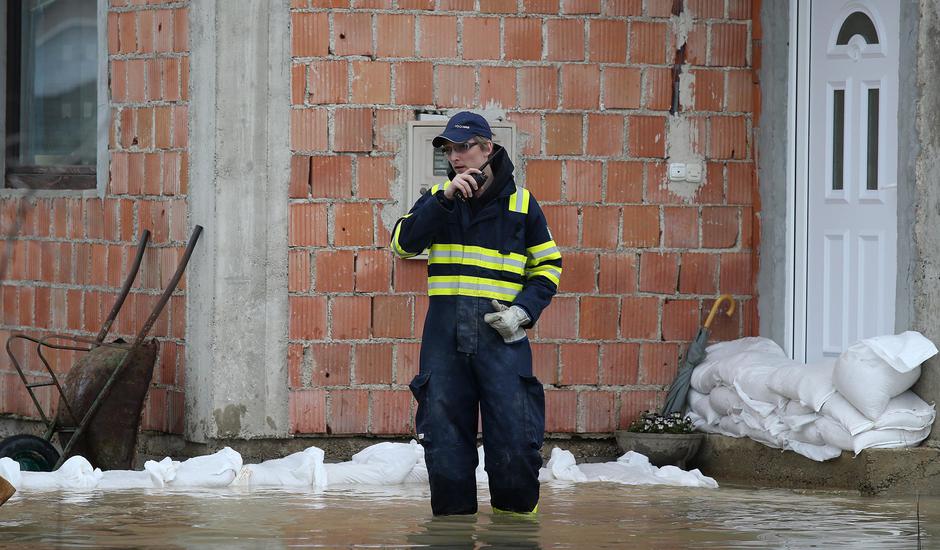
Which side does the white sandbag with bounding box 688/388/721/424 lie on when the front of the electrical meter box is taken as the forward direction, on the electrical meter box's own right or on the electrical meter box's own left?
on the electrical meter box's own left

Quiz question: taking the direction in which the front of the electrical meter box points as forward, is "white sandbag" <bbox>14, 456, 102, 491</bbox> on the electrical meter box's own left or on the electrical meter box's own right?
on the electrical meter box's own right

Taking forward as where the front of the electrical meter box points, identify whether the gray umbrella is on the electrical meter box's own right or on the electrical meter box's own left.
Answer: on the electrical meter box's own left

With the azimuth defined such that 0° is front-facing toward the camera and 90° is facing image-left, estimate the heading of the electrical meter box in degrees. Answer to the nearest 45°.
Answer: approximately 0°

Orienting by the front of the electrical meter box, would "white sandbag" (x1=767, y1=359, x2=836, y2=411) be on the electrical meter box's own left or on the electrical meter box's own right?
on the electrical meter box's own left

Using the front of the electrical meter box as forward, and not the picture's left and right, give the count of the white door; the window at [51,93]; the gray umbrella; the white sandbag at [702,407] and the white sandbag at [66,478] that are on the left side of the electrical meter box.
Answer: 3

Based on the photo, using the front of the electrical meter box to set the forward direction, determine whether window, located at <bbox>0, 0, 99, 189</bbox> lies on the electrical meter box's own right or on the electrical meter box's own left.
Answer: on the electrical meter box's own right

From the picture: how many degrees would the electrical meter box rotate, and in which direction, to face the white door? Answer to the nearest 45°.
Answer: approximately 90° to its left

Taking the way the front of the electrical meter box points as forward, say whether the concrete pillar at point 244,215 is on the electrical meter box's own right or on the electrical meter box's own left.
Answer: on the electrical meter box's own right

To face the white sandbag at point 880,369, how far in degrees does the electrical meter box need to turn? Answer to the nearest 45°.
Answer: approximately 45° to its left

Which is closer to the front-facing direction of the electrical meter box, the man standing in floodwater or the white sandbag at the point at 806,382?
the man standing in floodwater

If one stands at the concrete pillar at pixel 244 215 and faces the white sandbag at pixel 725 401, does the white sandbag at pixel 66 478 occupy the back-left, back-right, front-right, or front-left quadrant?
back-right

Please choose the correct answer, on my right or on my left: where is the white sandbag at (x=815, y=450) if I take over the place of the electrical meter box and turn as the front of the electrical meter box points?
on my left

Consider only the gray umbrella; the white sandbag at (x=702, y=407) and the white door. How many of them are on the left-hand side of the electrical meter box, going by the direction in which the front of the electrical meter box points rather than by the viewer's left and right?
3
